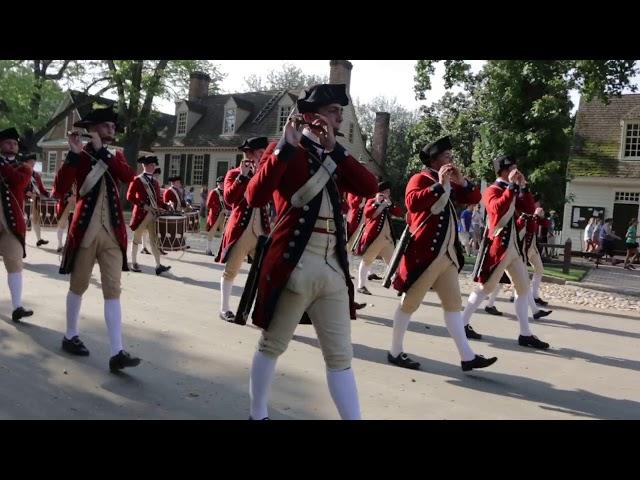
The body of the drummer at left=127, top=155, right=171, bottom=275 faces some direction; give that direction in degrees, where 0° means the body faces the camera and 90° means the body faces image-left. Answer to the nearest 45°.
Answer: approximately 315°

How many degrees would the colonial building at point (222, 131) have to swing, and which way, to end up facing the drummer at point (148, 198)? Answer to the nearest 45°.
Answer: approximately 45° to its left

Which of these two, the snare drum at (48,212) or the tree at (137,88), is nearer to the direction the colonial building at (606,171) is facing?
the snare drum

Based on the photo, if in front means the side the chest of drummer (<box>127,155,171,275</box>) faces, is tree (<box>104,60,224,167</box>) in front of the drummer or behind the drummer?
behind

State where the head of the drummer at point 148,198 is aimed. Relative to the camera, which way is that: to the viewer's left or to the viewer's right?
to the viewer's right

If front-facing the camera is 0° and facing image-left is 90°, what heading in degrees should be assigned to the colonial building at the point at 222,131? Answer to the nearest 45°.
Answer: approximately 45°

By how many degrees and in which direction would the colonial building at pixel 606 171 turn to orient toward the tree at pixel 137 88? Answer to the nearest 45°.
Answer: approximately 90° to its right

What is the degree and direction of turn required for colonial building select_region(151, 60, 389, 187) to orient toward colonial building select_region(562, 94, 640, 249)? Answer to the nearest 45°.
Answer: approximately 90° to its left
